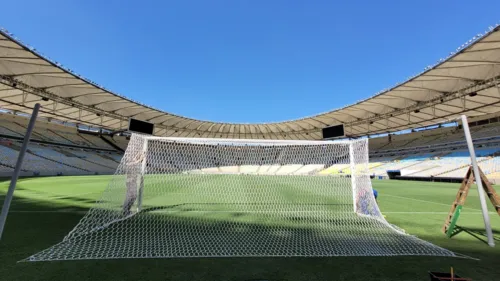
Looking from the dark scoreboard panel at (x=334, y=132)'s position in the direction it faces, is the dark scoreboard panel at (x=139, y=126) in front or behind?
in front

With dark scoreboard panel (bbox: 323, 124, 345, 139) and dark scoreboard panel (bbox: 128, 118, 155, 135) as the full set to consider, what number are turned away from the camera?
0

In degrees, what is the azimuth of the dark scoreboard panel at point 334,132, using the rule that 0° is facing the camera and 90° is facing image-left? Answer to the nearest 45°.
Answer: approximately 45°

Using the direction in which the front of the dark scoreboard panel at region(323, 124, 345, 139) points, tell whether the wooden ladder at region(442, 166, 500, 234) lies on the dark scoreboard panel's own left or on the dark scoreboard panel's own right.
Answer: on the dark scoreboard panel's own left

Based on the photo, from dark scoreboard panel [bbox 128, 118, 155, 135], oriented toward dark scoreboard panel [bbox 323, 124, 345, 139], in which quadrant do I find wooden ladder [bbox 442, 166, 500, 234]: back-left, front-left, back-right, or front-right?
front-right

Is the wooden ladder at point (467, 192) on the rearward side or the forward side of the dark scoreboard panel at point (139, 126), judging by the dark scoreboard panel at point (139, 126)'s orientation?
on the forward side

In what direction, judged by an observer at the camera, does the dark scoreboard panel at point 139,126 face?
facing the viewer and to the right of the viewer
